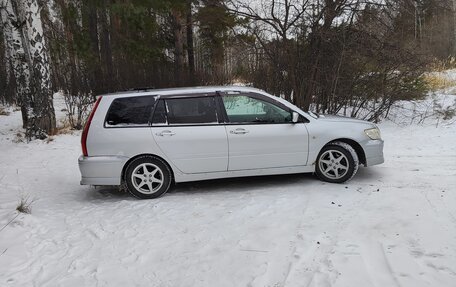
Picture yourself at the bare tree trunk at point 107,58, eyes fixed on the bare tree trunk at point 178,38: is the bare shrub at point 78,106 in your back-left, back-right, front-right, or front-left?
back-right

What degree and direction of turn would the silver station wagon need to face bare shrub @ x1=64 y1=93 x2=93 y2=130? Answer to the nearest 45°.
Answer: approximately 135° to its left

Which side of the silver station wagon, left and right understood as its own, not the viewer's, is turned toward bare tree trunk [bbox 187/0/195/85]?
left

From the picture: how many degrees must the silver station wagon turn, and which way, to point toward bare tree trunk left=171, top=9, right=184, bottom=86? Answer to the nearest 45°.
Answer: approximately 90° to its left

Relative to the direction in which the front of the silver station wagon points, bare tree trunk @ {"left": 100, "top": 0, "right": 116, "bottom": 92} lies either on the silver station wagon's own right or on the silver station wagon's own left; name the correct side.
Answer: on the silver station wagon's own left

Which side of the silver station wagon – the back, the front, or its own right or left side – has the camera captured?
right
